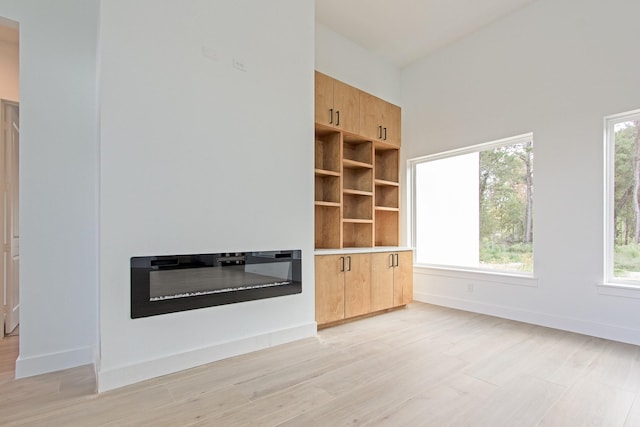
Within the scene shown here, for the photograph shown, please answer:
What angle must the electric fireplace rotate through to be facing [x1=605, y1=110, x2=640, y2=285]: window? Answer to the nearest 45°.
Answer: approximately 45° to its left

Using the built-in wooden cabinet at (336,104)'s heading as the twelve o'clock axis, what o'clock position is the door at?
The door is roughly at 4 o'clock from the built-in wooden cabinet.

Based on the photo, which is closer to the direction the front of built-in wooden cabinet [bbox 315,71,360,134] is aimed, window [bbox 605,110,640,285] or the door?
the window

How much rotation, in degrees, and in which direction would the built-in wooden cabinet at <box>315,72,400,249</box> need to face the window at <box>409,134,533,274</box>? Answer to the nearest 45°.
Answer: approximately 45° to its left

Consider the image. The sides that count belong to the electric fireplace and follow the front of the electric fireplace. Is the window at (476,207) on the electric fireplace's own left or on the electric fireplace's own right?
on the electric fireplace's own left
